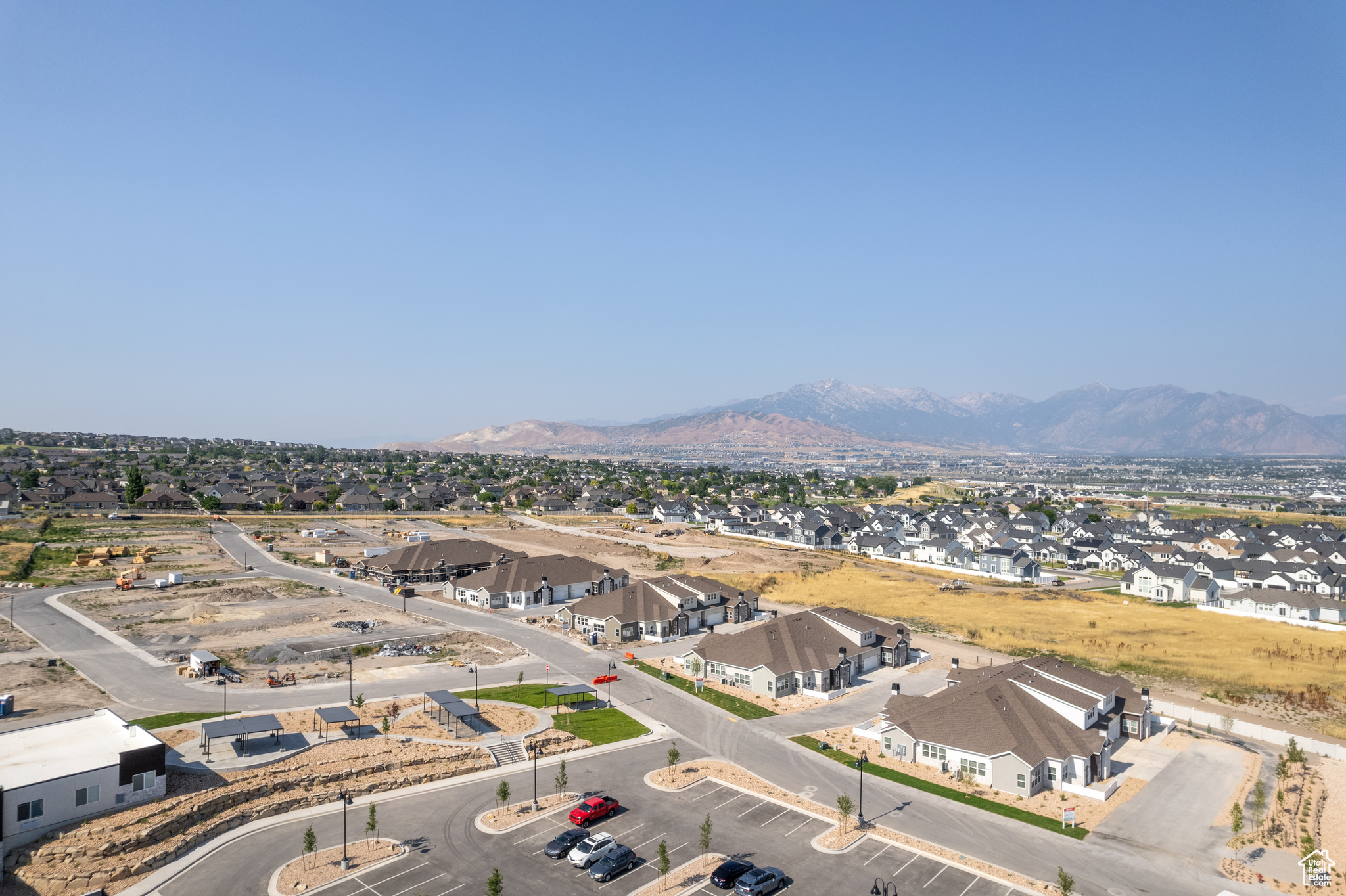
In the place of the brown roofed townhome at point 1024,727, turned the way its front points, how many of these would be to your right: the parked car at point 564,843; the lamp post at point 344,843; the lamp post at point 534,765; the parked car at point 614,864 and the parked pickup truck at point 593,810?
5

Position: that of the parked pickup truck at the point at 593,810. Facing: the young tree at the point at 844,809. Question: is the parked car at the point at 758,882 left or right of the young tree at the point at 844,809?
right

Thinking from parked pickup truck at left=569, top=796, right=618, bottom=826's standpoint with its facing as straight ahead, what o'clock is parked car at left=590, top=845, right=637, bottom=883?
parked car at left=590, top=845, right=637, bottom=883 is roughly at 10 o'clock from parked pickup truck at left=569, top=796, right=618, bottom=826.

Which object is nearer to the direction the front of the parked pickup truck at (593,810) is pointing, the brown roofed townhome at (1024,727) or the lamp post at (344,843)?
the lamp post

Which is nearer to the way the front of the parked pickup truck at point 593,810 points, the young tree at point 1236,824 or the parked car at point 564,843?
the parked car

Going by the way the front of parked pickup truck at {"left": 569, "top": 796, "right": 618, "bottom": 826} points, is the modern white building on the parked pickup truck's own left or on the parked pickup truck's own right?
on the parked pickup truck's own right
